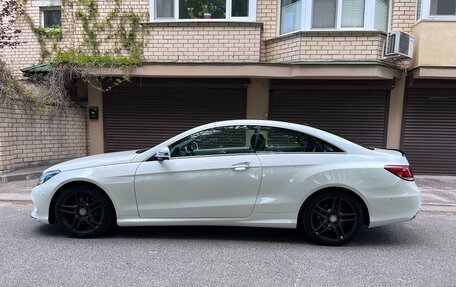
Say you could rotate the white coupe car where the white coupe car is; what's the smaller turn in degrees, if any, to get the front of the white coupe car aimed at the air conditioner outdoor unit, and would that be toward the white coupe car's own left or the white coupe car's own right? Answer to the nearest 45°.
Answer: approximately 135° to the white coupe car's own right

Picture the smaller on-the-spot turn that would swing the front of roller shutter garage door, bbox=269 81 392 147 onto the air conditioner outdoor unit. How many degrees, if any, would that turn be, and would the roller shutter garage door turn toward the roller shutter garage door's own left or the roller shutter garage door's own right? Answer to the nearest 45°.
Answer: approximately 45° to the roller shutter garage door's own left

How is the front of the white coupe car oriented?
to the viewer's left

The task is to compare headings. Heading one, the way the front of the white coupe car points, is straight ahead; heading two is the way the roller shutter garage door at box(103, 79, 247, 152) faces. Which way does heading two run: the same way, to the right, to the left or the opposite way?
to the left

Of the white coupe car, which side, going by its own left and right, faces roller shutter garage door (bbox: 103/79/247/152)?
right

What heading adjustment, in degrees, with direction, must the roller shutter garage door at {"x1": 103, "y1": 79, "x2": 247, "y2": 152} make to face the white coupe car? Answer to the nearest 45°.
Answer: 0° — it already faces it

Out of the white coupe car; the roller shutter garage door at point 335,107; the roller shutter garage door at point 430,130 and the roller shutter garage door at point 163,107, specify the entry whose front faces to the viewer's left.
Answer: the white coupe car

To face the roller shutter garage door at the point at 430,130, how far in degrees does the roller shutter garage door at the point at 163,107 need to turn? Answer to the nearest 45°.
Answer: approximately 90° to its left

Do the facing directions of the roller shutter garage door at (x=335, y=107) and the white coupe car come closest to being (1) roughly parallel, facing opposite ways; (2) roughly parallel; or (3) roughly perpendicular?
roughly perpendicular

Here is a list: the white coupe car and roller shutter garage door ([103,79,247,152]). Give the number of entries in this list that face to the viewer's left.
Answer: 1

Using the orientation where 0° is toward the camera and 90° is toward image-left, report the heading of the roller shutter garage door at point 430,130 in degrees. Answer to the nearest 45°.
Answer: approximately 0°

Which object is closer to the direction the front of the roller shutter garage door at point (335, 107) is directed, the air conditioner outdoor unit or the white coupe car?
the white coupe car

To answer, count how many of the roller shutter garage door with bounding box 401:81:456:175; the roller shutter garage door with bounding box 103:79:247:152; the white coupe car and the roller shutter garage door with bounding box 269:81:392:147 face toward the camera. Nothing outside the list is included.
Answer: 3

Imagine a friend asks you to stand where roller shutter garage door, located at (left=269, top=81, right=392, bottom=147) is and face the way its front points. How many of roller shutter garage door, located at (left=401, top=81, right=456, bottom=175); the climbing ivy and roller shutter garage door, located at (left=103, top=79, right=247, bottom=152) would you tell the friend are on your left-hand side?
1

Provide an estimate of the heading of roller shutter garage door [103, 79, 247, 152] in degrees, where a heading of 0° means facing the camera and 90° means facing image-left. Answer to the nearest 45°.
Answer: approximately 0°
